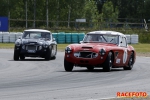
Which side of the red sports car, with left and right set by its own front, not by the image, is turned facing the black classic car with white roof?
right

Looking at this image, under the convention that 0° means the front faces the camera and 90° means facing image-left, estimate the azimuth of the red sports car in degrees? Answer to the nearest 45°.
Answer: approximately 45°

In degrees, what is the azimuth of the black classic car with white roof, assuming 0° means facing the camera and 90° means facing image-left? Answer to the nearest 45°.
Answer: approximately 0°

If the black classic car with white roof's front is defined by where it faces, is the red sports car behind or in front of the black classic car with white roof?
in front
